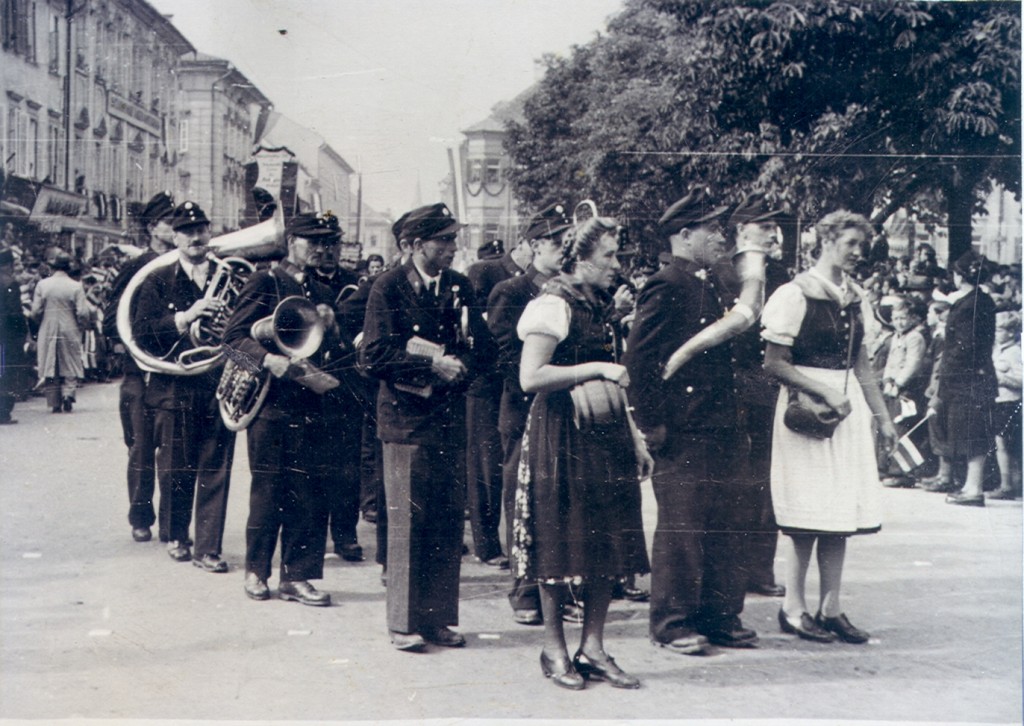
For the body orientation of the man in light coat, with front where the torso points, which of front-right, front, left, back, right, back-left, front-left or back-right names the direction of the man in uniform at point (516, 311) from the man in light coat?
back-right

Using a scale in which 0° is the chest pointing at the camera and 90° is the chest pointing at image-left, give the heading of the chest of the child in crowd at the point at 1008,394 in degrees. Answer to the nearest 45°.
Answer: approximately 45°

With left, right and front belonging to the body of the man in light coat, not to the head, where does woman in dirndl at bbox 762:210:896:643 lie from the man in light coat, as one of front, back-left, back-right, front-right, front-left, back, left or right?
back-right

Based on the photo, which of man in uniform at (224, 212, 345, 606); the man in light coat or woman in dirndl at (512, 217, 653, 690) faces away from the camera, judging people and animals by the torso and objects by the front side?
the man in light coat

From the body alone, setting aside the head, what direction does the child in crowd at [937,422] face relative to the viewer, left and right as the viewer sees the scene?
facing to the left of the viewer

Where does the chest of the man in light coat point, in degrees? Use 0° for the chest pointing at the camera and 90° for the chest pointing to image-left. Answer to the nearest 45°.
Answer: approximately 180°
